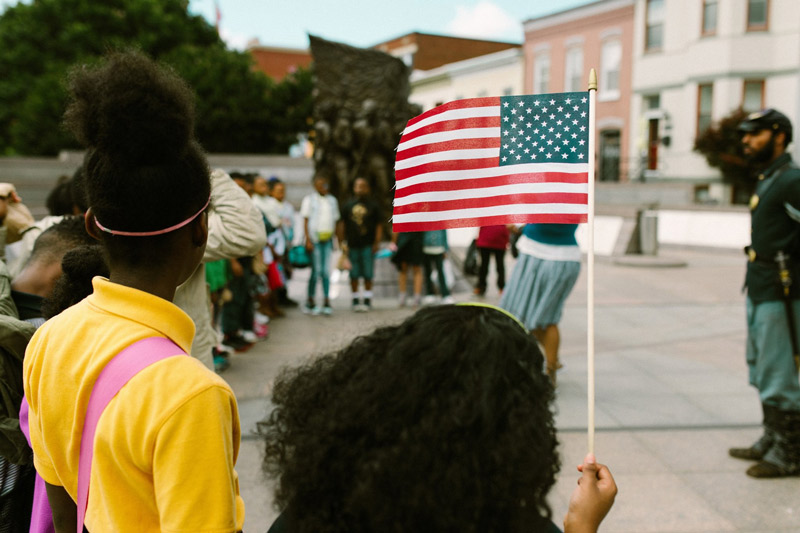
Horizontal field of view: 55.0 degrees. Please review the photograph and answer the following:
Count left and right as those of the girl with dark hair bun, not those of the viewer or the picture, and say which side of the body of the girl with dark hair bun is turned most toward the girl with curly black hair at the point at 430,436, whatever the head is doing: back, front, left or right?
right

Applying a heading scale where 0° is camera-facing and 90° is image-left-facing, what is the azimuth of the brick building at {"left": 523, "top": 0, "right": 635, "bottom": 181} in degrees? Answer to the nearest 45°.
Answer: approximately 45°

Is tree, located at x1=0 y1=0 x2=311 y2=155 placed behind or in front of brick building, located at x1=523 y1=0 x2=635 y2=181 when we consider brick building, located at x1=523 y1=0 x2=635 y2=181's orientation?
in front

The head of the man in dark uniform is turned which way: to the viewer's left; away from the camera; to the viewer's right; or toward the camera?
to the viewer's left

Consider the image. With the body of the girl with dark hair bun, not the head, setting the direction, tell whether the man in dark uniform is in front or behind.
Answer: in front

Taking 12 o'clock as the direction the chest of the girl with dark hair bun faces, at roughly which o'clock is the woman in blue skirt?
The woman in blue skirt is roughly at 12 o'clock from the girl with dark hair bun.

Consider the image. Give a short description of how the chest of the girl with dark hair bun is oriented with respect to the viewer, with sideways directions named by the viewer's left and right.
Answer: facing away from the viewer and to the right of the viewer

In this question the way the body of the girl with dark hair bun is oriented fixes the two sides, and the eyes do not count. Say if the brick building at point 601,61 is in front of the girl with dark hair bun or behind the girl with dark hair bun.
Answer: in front

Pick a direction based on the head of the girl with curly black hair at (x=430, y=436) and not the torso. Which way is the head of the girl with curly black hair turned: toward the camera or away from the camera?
away from the camera
